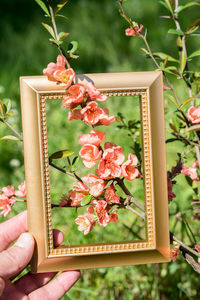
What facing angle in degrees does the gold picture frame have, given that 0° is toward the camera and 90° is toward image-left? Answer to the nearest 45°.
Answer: approximately 0°
